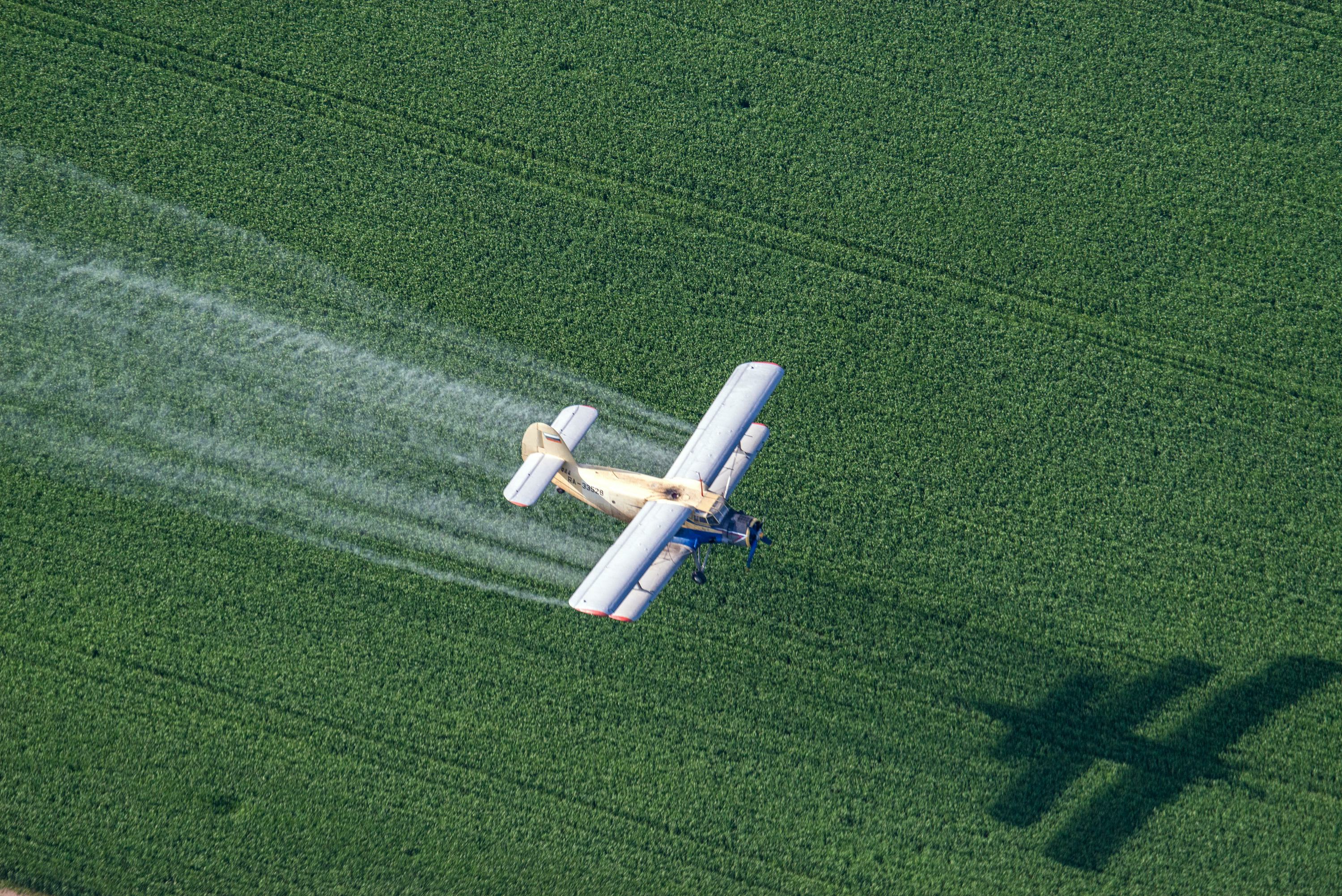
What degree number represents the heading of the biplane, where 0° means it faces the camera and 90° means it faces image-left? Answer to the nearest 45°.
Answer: approximately 315°
